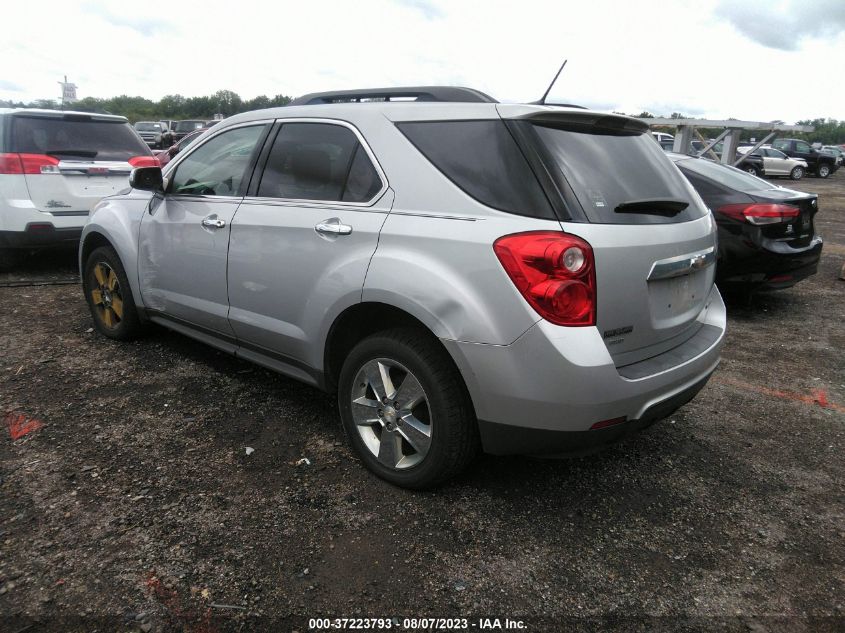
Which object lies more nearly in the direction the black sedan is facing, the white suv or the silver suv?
the white suv

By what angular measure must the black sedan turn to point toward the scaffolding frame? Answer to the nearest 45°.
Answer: approximately 45° to its right

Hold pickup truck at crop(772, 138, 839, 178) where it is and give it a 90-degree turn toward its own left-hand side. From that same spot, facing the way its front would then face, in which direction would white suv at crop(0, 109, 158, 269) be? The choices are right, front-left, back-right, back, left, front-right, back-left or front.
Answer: back-right

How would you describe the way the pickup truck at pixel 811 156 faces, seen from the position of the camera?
facing the viewer and to the right of the viewer

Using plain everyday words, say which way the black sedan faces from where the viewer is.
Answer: facing away from the viewer and to the left of the viewer

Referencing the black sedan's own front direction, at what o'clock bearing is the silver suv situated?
The silver suv is roughly at 8 o'clock from the black sedan.

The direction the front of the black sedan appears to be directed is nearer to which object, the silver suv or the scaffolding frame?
the scaffolding frame

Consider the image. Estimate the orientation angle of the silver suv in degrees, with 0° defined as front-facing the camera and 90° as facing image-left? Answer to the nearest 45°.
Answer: approximately 135°
